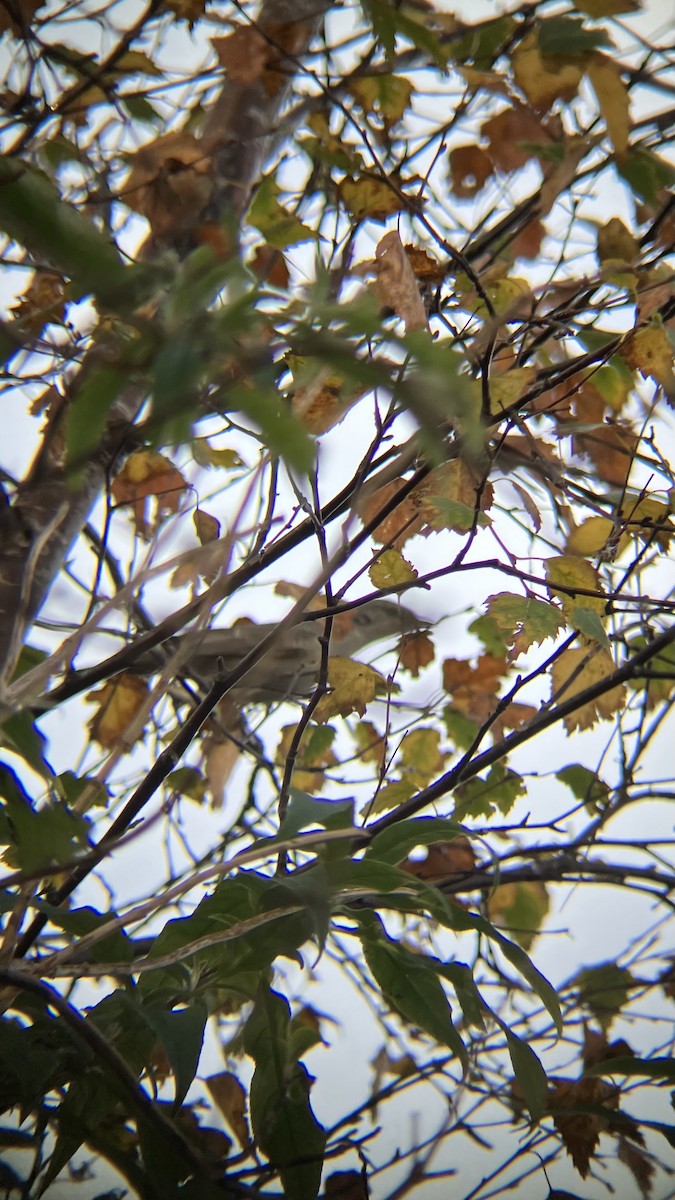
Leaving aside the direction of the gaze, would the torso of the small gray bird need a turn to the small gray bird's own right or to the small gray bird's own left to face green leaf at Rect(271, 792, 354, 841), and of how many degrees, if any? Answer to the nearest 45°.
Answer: approximately 90° to the small gray bird's own right

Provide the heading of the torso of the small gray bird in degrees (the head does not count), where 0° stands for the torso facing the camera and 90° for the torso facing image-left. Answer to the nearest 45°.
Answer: approximately 270°
